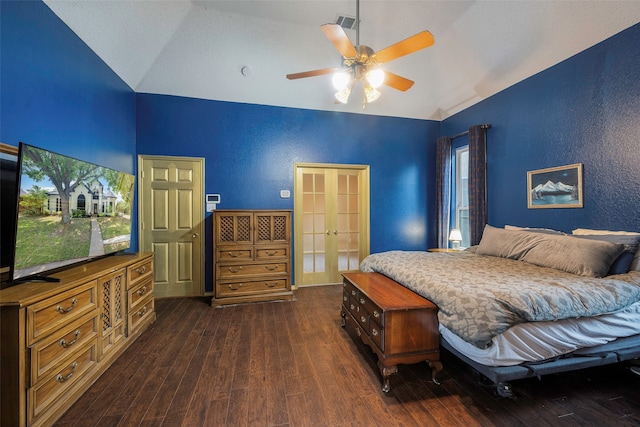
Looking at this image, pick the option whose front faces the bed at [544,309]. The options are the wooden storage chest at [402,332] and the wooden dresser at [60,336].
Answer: the wooden dresser

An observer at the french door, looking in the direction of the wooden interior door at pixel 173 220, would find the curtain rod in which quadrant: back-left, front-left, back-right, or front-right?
back-left

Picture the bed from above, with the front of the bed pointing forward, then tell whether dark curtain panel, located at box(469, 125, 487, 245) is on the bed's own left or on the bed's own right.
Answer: on the bed's own right

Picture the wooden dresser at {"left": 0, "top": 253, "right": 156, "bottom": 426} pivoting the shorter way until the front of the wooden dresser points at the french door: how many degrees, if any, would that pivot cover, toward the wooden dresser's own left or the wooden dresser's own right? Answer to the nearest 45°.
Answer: approximately 45° to the wooden dresser's own left

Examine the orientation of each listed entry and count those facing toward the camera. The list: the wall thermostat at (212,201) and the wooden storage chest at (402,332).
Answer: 1

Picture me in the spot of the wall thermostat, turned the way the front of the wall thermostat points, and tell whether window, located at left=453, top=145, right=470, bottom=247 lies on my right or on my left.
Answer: on my left

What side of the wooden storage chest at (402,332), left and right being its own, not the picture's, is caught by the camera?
left

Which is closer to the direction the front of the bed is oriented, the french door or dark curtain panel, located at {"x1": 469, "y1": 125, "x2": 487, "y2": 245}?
the french door

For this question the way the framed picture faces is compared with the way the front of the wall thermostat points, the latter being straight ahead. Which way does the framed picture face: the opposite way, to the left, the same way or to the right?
to the right

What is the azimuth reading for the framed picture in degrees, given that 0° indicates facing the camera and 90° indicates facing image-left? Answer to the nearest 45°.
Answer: approximately 45°
